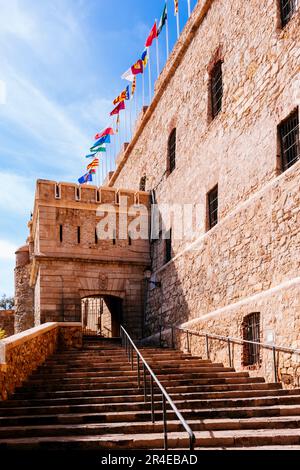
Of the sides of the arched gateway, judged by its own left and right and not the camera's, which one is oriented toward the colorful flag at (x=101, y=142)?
back

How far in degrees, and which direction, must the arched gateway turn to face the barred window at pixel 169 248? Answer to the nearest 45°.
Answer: approximately 45° to its left

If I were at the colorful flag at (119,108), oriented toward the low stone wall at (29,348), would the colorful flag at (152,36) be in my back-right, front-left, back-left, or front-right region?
front-left

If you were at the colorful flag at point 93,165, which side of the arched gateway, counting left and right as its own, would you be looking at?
back

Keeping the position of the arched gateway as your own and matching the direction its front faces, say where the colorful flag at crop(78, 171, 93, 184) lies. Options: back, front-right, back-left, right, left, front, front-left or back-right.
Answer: back

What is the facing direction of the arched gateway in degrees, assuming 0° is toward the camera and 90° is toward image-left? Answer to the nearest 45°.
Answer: approximately 0°

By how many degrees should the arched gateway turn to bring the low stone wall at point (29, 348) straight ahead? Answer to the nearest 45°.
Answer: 0° — it already faces it
